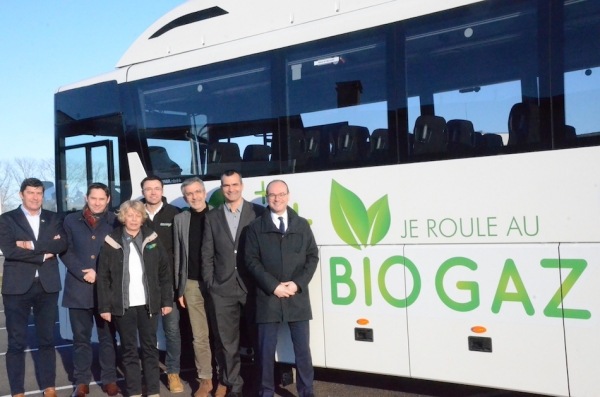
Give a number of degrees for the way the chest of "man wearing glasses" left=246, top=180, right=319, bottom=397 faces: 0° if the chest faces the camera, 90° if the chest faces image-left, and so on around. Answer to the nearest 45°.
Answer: approximately 0°

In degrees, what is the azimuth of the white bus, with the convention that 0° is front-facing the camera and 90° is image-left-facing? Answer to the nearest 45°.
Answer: approximately 135°

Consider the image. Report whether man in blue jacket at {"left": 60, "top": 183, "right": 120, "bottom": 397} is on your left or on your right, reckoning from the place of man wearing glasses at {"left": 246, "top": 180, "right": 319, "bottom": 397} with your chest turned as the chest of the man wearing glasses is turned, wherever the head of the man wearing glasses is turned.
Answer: on your right

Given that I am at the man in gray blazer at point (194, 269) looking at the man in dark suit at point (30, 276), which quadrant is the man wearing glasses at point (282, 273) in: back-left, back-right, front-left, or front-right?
back-left

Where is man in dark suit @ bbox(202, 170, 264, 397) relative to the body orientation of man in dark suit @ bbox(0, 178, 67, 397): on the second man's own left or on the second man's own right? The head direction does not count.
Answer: on the second man's own left

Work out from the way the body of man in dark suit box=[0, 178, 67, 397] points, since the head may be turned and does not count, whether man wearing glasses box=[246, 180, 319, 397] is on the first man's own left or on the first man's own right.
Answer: on the first man's own left

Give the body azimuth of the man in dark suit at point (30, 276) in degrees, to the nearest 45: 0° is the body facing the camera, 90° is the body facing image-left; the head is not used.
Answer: approximately 0°

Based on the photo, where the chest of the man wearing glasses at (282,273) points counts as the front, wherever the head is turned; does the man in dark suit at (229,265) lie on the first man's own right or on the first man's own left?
on the first man's own right

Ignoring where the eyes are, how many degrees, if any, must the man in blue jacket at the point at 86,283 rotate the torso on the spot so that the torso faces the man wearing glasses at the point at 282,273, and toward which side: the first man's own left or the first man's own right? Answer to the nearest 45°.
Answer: approximately 45° to the first man's own left
